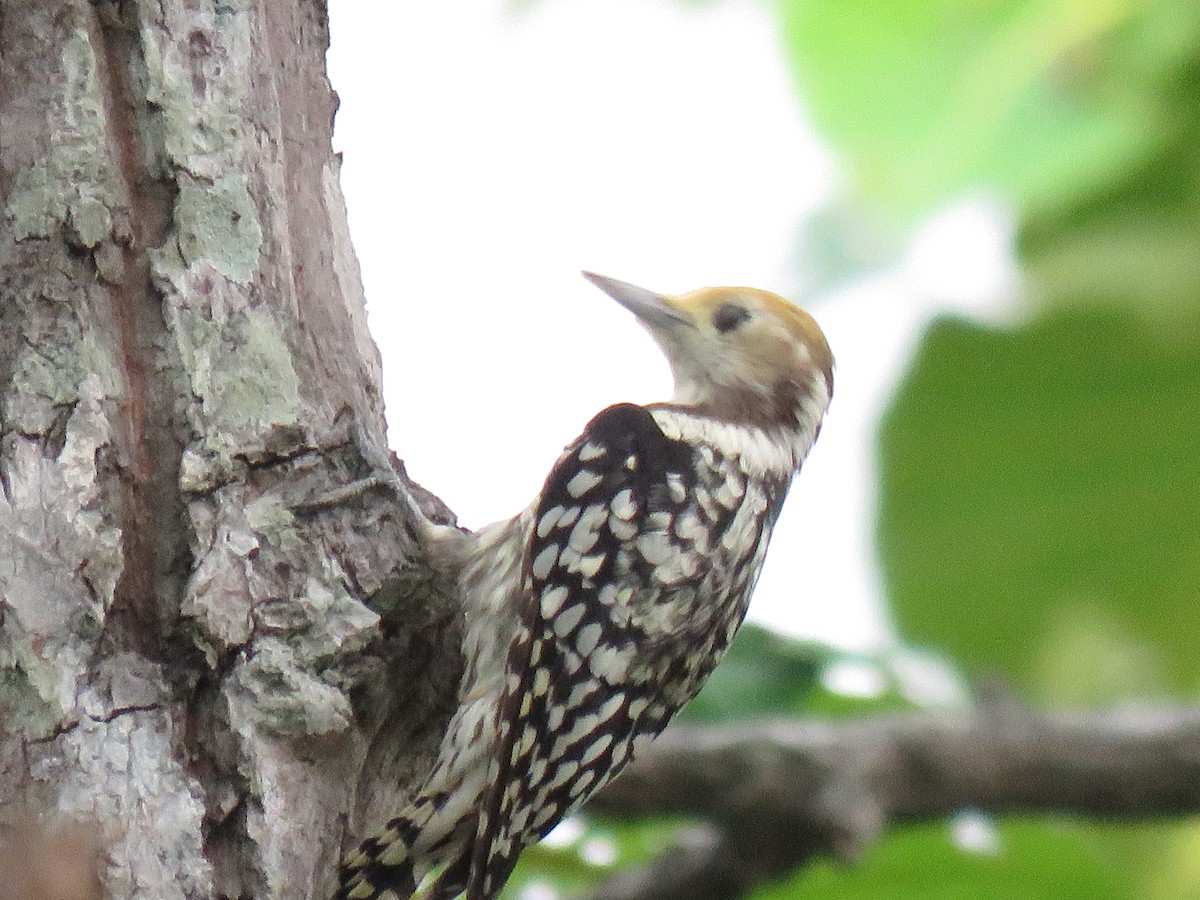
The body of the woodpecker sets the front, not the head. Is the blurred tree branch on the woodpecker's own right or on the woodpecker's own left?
on the woodpecker's own right

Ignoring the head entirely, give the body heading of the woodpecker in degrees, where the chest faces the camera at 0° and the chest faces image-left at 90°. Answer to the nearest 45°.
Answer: approximately 90°
